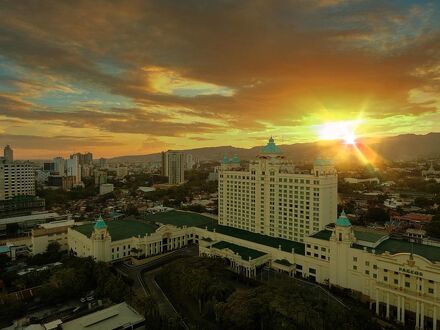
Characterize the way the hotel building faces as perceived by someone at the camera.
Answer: facing the viewer and to the left of the viewer
